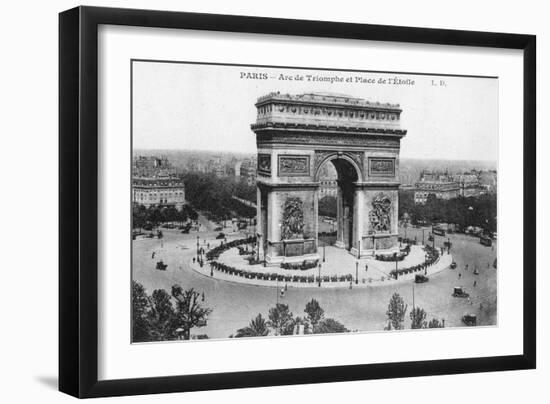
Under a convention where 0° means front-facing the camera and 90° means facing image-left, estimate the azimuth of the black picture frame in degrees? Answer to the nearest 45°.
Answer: approximately 315°
